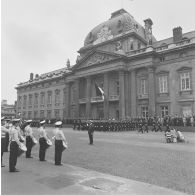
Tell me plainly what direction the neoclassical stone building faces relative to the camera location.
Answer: facing the viewer and to the left of the viewer
